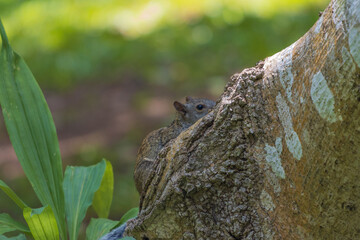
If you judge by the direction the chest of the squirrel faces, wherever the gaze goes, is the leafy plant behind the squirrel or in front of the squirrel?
behind

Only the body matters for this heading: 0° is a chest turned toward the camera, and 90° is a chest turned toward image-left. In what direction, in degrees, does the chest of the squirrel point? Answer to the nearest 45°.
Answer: approximately 270°
